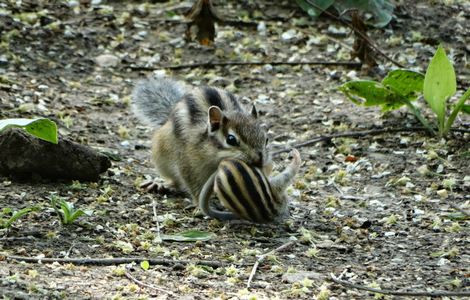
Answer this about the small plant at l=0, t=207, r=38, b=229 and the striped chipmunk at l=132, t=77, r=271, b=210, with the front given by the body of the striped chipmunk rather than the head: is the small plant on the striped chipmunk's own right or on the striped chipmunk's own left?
on the striped chipmunk's own right

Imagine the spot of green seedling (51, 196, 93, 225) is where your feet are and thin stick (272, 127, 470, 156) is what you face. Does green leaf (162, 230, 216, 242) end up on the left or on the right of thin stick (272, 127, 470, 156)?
right

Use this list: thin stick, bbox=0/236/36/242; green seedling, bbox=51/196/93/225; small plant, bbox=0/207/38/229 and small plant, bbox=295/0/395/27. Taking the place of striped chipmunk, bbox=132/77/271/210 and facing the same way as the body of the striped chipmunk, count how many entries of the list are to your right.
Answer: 3

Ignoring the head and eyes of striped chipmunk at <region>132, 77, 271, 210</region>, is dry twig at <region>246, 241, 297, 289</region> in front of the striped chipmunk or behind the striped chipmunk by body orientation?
in front

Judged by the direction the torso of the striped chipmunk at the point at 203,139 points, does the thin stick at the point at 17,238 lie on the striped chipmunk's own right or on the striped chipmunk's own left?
on the striped chipmunk's own right

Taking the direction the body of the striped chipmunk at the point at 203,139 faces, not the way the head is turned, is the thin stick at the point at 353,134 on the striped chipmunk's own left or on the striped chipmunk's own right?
on the striped chipmunk's own left

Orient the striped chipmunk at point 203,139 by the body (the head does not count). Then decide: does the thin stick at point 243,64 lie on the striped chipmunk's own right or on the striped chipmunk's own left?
on the striped chipmunk's own left

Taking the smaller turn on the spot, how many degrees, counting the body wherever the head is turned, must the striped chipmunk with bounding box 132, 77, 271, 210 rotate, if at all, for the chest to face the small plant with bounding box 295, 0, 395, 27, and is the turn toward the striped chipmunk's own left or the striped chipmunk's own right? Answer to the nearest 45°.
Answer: approximately 90° to the striped chipmunk's own left

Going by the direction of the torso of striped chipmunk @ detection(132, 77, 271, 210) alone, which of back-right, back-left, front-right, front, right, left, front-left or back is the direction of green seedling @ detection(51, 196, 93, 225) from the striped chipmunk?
right

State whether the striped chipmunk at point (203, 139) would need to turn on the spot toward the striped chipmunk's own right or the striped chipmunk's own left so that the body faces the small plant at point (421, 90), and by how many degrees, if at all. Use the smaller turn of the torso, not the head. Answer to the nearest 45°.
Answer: approximately 90° to the striped chipmunk's own left

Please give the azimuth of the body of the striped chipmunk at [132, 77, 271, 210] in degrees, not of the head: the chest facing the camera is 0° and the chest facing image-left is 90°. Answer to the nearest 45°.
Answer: approximately 315°
